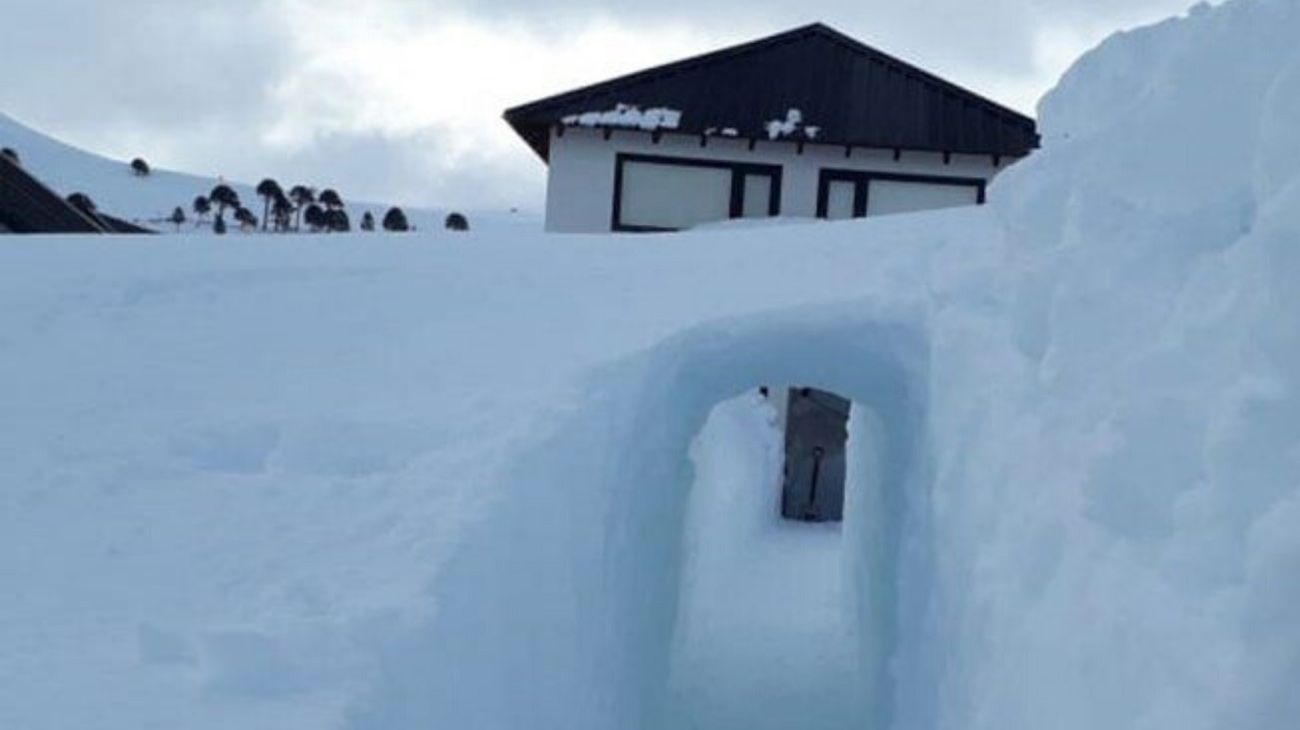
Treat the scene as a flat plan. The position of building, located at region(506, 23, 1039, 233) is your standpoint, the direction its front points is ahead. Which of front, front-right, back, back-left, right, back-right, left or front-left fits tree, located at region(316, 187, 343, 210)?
back-right

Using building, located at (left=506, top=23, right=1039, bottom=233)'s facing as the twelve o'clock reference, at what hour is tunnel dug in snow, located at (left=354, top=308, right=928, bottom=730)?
The tunnel dug in snow is roughly at 12 o'clock from the building.

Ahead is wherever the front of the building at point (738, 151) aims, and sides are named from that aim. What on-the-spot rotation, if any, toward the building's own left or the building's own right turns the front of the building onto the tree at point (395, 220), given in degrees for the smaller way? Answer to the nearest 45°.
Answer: approximately 135° to the building's own right

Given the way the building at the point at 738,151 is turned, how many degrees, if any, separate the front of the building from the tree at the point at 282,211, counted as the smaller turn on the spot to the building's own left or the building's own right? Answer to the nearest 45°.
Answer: approximately 135° to the building's own right

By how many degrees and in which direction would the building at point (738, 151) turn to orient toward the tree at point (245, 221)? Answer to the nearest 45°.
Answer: approximately 135° to its right

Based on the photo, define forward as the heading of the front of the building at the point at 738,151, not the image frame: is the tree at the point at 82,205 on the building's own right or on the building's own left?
on the building's own right

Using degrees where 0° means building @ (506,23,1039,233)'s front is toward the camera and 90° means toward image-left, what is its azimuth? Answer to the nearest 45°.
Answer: approximately 0°

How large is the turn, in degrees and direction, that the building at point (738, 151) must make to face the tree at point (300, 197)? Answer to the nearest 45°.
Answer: approximately 135° to its right
